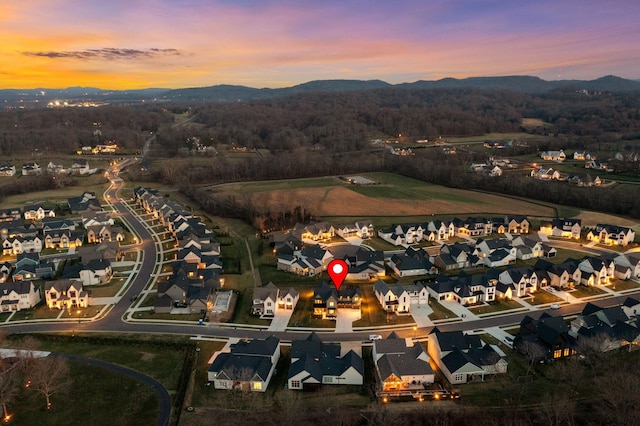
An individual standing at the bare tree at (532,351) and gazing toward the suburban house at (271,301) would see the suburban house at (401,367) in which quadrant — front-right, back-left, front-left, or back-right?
front-left

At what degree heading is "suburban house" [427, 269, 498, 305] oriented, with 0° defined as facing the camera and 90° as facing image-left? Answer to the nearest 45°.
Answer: approximately 0°

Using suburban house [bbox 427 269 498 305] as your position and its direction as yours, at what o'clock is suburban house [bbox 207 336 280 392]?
suburban house [bbox 207 336 280 392] is roughly at 1 o'clock from suburban house [bbox 427 269 498 305].

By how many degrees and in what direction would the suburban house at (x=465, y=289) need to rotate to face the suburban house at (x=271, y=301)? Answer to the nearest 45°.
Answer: approximately 45° to its right

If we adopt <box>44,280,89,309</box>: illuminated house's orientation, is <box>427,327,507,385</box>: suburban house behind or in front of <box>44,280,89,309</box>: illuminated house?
in front

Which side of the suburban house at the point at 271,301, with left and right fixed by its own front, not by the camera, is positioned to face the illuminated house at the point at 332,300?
left

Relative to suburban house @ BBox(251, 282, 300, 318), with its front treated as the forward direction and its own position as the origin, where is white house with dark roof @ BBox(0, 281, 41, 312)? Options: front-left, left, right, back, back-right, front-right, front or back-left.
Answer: right

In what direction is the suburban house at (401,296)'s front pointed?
toward the camera

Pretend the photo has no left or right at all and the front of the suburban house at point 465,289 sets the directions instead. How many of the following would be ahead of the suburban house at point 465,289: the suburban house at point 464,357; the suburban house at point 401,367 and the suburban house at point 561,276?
2

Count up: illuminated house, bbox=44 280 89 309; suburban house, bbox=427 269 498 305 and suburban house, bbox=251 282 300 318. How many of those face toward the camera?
3

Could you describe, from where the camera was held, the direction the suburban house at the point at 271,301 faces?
facing the viewer

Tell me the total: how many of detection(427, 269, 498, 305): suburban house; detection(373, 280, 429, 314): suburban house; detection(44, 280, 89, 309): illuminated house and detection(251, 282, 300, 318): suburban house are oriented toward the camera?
4

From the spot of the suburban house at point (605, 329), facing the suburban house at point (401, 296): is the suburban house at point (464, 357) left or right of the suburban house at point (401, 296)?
left

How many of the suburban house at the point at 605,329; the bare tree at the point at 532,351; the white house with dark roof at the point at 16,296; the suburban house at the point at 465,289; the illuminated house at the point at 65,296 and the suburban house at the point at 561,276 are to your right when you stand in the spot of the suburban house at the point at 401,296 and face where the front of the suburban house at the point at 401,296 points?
2

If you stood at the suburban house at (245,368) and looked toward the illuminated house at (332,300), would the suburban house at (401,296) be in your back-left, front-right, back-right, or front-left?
front-right

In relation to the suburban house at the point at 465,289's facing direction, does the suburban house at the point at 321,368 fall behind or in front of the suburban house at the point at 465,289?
in front

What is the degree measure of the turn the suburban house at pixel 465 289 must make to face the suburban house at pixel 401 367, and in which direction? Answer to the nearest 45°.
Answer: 0° — it already faces it

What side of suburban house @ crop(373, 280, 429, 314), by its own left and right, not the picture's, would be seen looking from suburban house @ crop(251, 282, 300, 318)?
right

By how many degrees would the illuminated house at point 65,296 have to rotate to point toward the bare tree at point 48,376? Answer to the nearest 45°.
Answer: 0° — it already faces it
